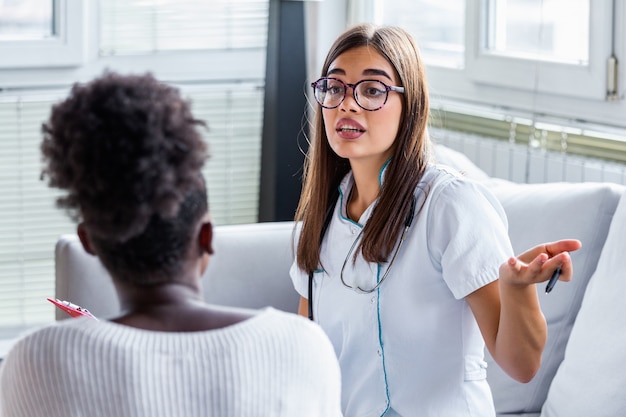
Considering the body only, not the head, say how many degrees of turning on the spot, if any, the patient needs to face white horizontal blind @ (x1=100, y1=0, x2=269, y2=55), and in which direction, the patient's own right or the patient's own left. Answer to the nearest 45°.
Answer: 0° — they already face it

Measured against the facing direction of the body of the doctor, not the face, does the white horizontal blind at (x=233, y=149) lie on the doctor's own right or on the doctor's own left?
on the doctor's own right

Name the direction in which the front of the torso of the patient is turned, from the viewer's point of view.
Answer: away from the camera

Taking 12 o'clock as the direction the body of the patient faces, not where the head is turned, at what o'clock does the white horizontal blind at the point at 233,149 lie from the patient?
The white horizontal blind is roughly at 12 o'clock from the patient.

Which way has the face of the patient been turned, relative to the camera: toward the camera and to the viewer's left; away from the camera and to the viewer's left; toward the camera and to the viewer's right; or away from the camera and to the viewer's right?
away from the camera and to the viewer's right

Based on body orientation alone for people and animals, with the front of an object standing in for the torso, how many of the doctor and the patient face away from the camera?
1

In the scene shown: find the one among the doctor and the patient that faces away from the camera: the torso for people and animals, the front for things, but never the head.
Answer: the patient

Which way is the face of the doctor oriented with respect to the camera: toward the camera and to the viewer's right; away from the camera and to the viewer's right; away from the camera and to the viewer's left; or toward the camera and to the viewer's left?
toward the camera and to the viewer's left

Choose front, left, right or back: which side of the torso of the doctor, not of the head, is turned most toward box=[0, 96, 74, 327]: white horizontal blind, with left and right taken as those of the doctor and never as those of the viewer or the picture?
right
